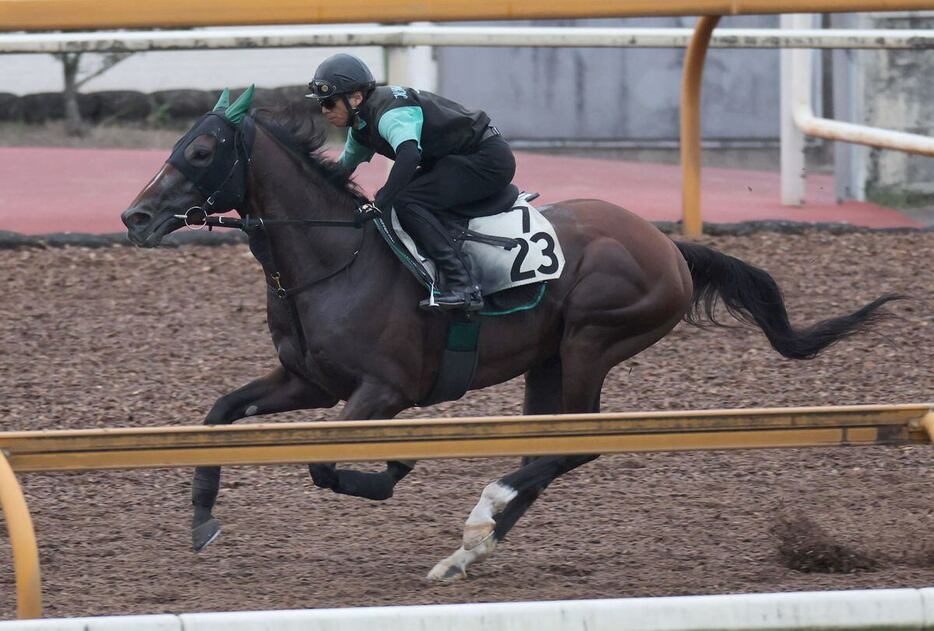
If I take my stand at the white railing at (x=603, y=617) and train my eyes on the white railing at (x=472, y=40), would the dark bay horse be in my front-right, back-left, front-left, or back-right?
front-left

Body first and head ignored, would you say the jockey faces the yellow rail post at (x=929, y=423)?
no

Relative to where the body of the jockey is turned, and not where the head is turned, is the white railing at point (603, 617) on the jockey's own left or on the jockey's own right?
on the jockey's own left

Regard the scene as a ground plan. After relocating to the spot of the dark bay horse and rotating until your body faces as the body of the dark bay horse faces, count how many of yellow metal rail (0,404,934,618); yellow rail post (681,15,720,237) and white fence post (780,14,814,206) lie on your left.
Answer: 1

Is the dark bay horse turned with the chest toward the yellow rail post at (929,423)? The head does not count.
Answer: no

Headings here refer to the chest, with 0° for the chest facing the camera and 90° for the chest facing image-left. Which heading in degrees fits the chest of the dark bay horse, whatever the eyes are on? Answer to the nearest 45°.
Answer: approximately 90°

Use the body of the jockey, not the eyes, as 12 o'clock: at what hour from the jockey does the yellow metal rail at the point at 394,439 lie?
The yellow metal rail is roughly at 9 o'clock from the jockey.

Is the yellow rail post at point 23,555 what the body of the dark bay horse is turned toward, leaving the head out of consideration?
no

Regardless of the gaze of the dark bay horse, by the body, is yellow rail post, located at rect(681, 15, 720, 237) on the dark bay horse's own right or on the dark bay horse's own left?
on the dark bay horse's own right

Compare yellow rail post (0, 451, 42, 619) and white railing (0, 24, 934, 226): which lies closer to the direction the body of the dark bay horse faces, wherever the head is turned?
the yellow rail post

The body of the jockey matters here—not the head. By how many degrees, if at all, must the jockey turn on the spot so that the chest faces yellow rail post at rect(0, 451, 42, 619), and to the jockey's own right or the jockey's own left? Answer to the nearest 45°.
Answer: approximately 45° to the jockey's own left

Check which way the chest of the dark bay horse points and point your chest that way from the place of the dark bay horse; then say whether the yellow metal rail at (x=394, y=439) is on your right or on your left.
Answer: on your left

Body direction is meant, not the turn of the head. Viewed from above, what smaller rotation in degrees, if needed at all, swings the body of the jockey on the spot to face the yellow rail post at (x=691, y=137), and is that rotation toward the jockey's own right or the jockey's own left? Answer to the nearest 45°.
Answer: approximately 135° to the jockey's own right

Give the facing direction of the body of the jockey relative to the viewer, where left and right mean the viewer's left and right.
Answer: facing to the left of the viewer
